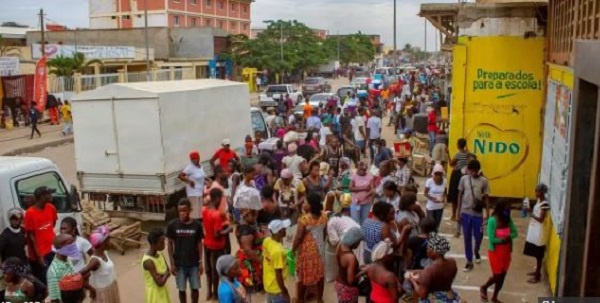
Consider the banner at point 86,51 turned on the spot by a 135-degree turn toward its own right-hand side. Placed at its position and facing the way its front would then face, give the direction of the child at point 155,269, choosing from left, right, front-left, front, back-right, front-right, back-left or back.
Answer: back-left

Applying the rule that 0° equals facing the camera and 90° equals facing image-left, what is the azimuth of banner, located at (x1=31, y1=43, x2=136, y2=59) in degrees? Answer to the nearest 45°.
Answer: approximately 0°

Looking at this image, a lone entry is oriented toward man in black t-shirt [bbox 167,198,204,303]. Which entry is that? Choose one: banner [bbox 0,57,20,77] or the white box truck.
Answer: the banner

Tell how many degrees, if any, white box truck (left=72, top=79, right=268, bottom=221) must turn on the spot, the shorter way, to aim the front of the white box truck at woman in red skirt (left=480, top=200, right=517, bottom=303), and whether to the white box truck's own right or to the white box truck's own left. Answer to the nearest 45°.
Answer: approximately 90° to the white box truck's own right

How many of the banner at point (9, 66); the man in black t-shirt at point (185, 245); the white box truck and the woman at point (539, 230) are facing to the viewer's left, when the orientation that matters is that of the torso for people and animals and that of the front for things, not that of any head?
1

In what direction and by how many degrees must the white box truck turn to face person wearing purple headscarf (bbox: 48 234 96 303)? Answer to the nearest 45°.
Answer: approximately 135° to its right

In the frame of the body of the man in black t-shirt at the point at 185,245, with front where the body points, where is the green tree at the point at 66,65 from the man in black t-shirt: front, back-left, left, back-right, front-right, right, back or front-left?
back

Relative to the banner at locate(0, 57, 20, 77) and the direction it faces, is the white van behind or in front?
in front

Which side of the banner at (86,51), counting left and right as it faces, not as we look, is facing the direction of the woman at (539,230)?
front

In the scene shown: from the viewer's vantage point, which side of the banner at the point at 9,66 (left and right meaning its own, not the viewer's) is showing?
front

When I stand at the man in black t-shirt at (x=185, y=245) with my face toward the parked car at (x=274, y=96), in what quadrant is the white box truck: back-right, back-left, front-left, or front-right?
front-left

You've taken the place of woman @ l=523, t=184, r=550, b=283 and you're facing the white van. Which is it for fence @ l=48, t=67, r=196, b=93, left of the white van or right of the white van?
right

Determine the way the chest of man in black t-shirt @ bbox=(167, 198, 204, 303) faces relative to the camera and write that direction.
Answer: toward the camera

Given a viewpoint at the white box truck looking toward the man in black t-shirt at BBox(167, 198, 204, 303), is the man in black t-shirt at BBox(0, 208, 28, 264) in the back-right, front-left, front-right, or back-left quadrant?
front-right
